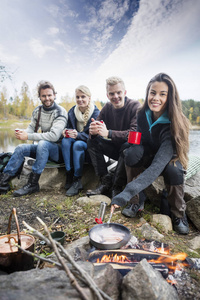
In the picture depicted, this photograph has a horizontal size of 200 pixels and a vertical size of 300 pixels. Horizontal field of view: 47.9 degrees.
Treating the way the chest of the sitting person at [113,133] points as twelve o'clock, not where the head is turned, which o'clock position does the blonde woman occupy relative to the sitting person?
The blonde woman is roughly at 2 o'clock from the sitting person.

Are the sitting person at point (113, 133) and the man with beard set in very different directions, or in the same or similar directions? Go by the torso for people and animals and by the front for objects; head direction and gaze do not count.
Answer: same or similar directions

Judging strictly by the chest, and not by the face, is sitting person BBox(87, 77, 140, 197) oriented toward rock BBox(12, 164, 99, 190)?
no

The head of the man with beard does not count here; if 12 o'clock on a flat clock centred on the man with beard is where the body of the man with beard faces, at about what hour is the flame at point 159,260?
The flame is roughly at 10 o'clock from the man with beard.

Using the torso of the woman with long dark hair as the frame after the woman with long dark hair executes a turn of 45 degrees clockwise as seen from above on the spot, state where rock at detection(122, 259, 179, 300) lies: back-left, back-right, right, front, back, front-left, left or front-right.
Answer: left

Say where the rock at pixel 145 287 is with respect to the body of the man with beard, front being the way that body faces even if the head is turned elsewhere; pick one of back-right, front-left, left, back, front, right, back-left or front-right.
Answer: front-left

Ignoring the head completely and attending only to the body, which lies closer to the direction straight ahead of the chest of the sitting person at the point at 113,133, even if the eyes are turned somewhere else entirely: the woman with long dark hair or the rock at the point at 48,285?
the rock

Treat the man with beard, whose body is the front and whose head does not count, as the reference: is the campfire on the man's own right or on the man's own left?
on the man's own left

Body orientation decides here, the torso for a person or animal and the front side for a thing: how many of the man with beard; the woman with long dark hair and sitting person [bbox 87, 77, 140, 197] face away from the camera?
0

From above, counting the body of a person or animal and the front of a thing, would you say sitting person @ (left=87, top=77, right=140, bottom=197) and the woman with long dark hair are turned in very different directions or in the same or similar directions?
same or similar directions

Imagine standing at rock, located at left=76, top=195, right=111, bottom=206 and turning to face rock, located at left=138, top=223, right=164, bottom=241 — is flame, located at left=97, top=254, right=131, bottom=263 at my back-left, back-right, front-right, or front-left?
front-right

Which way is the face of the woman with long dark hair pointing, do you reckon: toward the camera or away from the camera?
toward the camera

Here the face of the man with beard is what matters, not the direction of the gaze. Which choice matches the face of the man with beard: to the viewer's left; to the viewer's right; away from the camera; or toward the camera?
toward the camera

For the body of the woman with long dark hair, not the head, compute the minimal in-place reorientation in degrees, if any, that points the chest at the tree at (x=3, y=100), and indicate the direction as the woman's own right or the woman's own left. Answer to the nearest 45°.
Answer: approximately 90° to the woman's own right

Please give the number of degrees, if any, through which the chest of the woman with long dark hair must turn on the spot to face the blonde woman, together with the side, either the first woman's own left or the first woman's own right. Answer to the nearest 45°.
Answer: approximately 90° to the first woman's own right

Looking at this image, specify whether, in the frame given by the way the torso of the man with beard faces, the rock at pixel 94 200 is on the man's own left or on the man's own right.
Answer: on the man's own left

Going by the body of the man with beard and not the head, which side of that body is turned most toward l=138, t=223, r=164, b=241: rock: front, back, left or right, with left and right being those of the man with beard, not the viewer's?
left

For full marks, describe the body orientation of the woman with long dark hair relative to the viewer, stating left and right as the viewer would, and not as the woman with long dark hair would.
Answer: facing the viewer and to the left of the viewer
